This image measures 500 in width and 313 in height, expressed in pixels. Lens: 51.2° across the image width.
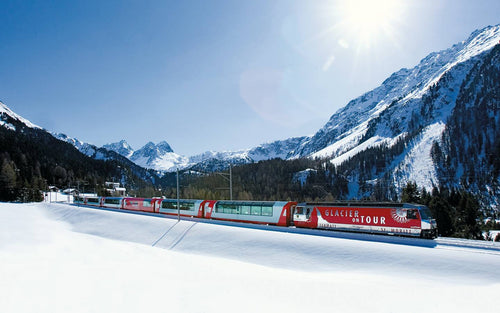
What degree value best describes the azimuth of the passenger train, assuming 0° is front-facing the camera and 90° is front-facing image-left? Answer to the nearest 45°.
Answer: approximately 315°
